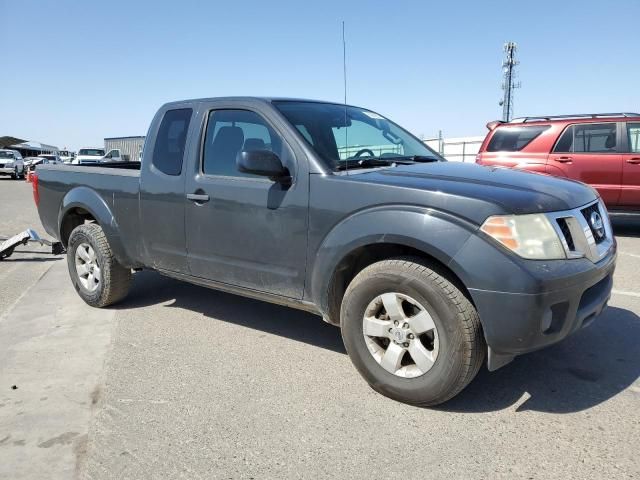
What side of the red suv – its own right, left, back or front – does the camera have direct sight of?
right

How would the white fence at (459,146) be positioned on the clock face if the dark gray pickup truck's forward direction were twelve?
The white fence is roughly at 8 o'clock from the dark gray pickup truck.

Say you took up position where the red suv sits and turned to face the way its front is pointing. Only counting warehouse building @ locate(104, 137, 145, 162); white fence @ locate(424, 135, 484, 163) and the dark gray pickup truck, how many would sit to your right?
1

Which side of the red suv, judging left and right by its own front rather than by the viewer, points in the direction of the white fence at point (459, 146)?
left

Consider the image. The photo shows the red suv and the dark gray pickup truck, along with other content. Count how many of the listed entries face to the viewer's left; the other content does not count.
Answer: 0

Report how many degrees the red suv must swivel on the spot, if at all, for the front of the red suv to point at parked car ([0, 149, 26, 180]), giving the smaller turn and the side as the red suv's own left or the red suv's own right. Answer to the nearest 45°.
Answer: approximately 135° to the red suv's own left

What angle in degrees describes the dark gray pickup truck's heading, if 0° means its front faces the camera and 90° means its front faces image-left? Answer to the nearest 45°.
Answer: approximately 315°

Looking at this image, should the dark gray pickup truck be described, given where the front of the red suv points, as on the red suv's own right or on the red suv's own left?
on the red suv's own right

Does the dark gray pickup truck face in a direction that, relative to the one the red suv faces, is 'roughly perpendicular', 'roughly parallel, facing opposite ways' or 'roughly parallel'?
roughly parallel

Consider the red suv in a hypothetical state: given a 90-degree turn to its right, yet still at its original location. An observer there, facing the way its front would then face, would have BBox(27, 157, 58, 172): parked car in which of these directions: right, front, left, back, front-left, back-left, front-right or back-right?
right

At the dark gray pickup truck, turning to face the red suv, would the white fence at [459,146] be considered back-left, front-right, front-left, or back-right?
front-left

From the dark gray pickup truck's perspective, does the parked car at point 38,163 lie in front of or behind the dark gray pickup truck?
behind
